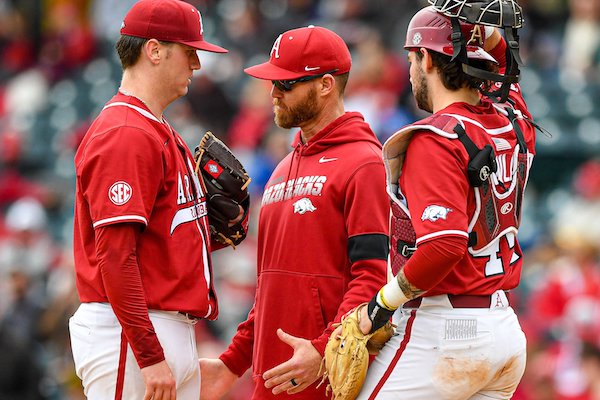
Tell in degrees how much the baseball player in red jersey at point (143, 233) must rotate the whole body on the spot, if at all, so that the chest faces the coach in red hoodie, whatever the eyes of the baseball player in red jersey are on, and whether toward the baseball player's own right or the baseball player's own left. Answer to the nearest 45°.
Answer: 0° — they already face them

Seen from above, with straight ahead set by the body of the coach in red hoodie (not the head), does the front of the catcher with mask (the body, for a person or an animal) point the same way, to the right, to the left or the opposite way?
to the right

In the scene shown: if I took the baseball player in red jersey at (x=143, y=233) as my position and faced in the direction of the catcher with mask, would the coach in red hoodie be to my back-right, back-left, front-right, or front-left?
front-left

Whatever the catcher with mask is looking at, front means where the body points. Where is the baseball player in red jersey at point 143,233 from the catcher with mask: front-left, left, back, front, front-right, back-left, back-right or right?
front-left

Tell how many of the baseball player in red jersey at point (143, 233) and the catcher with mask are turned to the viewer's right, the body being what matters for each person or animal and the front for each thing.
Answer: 1

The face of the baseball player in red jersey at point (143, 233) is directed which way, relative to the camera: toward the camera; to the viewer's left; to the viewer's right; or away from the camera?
to the viewer's right

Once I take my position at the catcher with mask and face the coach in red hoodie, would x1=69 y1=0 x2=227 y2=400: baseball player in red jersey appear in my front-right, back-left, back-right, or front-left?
front-left

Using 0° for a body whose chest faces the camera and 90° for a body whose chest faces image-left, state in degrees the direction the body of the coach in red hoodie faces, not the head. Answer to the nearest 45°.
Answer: approximately 45°

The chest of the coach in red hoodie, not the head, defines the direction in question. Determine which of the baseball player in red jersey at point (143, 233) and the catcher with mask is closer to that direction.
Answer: the baseball player in red jersey

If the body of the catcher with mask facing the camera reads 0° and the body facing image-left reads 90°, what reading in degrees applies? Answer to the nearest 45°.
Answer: approximately 135°

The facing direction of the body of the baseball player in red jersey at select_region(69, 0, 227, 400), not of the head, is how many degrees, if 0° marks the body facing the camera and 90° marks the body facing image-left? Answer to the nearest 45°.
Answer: approximately 270°

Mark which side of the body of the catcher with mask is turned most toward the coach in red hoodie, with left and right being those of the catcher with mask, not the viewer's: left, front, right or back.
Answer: front

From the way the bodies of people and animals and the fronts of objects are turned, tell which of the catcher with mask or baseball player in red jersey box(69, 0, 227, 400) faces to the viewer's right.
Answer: the baseball player in red jersey

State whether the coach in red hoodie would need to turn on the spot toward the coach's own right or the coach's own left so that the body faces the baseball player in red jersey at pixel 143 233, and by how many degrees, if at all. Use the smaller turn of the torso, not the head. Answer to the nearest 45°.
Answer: approximately 45° to the coach's own right

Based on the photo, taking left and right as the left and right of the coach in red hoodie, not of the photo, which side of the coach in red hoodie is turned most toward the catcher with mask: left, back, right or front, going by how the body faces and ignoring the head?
left

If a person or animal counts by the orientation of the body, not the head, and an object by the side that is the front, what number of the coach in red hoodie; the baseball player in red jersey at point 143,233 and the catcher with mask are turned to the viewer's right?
1
